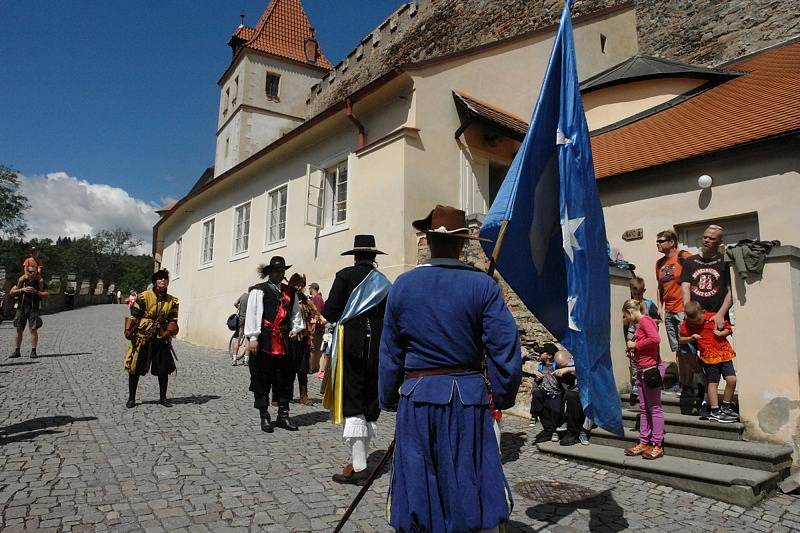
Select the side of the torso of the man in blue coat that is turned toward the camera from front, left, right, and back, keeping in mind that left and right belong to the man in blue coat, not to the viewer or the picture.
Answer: back

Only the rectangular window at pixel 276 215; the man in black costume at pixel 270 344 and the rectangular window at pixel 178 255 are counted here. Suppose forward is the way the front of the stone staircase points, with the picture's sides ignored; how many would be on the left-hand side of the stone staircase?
0

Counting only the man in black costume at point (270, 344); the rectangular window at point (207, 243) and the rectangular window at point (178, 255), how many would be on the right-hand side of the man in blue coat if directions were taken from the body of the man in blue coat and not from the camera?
0

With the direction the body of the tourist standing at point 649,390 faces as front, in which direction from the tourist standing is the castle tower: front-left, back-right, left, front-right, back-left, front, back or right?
front-right

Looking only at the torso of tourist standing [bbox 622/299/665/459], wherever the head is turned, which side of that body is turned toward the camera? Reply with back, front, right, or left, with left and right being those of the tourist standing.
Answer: left

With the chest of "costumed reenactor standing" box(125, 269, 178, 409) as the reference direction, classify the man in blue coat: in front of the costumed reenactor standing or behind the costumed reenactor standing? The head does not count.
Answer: in front

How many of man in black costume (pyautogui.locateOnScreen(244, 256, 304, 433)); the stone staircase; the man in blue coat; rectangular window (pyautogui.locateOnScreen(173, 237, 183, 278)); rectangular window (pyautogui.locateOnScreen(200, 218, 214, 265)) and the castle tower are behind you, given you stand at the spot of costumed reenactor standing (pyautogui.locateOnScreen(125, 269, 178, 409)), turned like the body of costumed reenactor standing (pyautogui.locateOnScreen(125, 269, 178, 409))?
3

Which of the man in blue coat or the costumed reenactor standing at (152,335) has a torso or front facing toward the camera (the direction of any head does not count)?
the costumed reenactor standing

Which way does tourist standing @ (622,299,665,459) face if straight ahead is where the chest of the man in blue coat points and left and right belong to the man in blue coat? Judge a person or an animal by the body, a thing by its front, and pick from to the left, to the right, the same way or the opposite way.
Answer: to the left

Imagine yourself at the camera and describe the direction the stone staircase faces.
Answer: facing the viewer and to the left of the viewer

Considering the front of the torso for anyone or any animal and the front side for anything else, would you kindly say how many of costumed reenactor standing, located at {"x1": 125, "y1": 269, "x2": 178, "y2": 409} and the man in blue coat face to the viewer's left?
0

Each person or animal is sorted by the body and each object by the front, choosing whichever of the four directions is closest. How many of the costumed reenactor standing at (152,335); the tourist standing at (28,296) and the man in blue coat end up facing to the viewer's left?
0

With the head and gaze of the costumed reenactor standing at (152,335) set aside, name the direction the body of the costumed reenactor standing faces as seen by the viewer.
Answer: toward the camera

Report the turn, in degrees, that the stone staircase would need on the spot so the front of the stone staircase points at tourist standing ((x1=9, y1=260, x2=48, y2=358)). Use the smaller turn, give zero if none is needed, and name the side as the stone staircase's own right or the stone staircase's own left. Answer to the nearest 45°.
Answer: approximately 45° to the stone staircase's own right

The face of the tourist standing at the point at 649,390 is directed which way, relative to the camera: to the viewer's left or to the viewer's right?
to the viewer's left

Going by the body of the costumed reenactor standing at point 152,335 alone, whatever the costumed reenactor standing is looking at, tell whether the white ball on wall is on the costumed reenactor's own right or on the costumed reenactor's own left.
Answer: on the costumed reenactor's own left

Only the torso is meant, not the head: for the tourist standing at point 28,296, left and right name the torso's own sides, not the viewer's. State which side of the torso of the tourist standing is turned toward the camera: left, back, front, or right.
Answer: front

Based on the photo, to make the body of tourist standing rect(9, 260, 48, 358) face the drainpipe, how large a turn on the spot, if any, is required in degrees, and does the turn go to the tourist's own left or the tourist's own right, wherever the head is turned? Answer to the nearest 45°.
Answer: approximately 45° to the tourist's own left
